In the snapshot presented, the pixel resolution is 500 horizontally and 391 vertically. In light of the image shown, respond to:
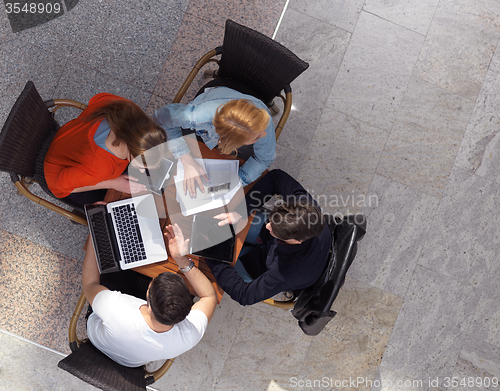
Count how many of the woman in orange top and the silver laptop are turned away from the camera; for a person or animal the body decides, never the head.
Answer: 0

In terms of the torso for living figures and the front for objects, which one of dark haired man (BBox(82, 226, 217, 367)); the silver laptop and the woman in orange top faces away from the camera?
the dark haired man

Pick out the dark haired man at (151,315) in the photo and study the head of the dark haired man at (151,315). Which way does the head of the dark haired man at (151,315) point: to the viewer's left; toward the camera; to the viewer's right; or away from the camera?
away from the camera

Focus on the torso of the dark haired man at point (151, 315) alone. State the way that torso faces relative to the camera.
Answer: away from the camera

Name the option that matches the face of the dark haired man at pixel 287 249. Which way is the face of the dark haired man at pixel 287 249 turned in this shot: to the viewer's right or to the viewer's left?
to the viewer's left

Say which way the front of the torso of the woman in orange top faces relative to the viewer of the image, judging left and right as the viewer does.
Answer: facing to the right of the viewer

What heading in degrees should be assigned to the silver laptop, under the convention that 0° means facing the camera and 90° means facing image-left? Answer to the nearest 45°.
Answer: approximately 270°

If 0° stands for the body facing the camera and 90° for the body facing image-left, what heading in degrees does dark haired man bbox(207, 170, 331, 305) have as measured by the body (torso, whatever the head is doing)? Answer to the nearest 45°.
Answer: approximately 90°
